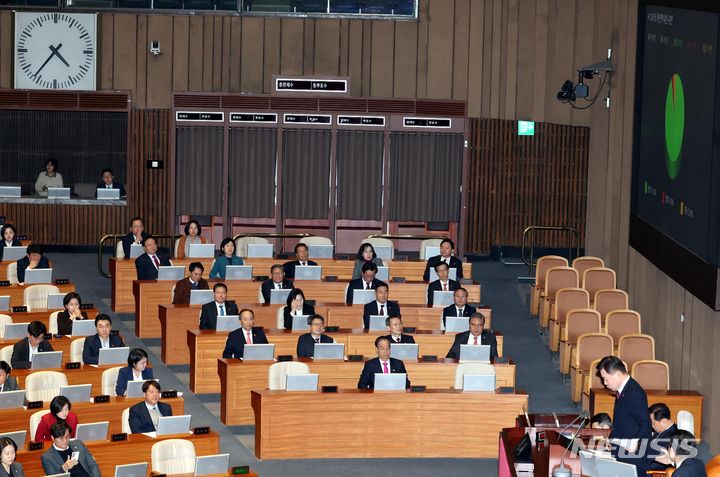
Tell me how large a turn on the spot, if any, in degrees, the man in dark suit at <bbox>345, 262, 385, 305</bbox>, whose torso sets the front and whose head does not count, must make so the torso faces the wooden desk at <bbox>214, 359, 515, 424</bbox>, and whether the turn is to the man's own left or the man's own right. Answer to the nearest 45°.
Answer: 0° — they already face it

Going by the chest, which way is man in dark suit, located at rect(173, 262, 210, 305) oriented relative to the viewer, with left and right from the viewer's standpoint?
facing the viewer and to the right of the viewer

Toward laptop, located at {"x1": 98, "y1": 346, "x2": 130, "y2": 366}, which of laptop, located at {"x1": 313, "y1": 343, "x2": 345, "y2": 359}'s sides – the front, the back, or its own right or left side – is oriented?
left

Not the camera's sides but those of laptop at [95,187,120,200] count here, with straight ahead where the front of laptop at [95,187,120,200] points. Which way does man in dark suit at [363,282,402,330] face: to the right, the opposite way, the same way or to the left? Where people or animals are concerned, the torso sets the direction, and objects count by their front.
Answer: the opposite way

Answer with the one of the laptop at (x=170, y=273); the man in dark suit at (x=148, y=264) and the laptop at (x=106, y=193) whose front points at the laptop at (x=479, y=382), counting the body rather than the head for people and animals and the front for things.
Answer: the man in dark suit

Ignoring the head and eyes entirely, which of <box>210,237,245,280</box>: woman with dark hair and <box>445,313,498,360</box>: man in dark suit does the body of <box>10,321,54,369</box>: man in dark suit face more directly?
the man in dark suit

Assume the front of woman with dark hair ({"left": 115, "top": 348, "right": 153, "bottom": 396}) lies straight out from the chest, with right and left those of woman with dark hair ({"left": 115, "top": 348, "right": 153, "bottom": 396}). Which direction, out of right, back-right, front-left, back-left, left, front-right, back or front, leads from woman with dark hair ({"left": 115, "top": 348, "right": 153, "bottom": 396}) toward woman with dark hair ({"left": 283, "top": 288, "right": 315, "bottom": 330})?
left

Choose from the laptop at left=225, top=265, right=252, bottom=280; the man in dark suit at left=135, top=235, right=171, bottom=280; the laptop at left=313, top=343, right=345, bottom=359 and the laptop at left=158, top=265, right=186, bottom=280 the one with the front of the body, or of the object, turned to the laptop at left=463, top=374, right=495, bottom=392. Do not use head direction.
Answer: the man in dark suit

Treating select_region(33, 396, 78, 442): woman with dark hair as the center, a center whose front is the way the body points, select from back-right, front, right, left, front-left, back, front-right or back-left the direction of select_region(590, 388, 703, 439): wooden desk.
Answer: front-left

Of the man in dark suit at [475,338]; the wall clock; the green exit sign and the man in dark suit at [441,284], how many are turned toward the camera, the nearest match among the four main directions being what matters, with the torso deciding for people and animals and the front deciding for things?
4

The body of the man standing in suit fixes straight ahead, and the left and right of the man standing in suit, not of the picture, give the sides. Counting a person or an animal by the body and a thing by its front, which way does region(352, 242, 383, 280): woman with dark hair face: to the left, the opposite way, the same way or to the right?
to the left

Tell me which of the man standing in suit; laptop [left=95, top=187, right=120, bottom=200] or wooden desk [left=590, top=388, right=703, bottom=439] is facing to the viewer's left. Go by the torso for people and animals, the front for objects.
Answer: the man standing in suit

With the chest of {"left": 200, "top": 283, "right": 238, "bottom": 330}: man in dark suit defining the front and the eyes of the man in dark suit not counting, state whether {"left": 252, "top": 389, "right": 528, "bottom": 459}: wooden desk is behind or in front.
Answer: in front

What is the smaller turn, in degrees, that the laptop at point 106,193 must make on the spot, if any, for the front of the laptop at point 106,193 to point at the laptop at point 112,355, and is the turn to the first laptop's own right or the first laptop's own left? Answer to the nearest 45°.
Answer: approximately 180°

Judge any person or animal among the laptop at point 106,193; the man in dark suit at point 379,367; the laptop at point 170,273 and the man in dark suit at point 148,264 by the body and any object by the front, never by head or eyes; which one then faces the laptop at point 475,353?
the man in dark suit at point 148,264

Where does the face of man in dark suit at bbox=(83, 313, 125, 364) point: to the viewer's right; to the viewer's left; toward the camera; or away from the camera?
toward the camera

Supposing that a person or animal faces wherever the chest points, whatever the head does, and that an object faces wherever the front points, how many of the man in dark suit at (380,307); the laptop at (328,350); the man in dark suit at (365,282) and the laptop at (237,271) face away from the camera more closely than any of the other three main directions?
2

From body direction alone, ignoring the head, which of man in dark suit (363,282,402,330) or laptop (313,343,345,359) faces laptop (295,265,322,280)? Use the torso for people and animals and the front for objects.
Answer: laptop (313,343,345,359)
